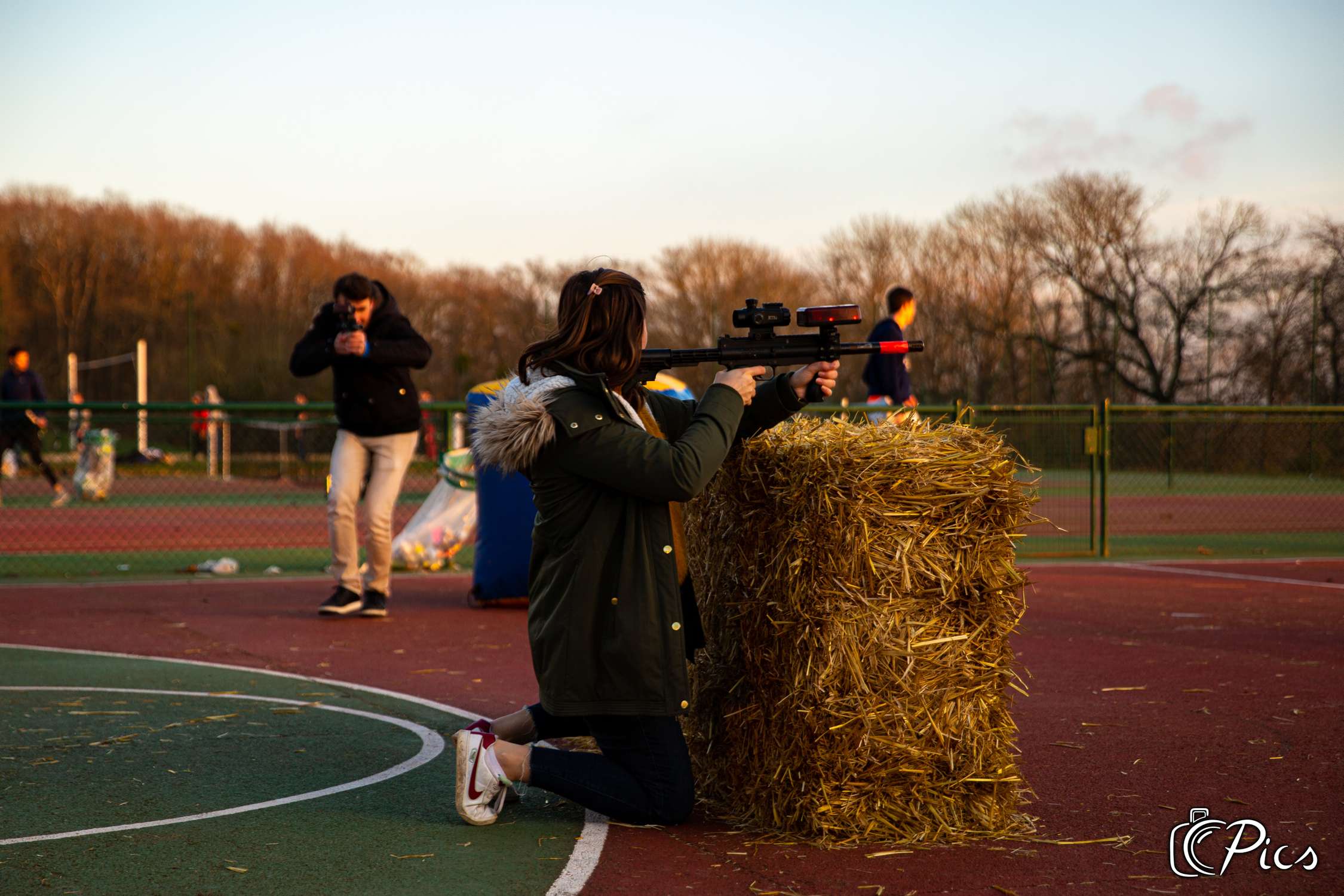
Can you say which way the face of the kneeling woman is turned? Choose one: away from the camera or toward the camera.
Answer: away from the camera

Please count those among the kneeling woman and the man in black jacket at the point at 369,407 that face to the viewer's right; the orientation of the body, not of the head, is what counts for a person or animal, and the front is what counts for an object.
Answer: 1

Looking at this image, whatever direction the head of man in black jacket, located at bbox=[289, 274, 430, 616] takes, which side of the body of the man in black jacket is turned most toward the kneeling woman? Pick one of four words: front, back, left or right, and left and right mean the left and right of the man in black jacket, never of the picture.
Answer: front

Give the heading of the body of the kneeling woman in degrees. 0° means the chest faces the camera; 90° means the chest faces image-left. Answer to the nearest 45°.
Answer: approximately 270°

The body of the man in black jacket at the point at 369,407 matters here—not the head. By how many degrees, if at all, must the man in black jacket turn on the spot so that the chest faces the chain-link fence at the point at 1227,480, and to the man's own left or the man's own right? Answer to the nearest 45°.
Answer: approximately 135° to the man's own left

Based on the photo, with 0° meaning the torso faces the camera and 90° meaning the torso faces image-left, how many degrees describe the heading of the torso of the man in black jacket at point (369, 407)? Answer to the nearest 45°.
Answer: approximately 0°

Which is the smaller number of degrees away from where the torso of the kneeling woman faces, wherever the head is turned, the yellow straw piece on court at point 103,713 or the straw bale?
the straw bale

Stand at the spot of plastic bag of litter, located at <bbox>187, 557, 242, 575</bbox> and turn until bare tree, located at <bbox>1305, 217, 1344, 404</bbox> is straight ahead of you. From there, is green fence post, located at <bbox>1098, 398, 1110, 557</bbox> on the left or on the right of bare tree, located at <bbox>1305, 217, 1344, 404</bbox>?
right

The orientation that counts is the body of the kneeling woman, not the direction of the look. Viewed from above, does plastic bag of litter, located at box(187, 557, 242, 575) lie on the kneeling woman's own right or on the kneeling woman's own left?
on the kneeling woman's own left

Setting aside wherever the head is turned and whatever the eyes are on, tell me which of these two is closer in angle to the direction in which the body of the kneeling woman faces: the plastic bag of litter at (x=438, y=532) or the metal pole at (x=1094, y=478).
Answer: the metal pole
